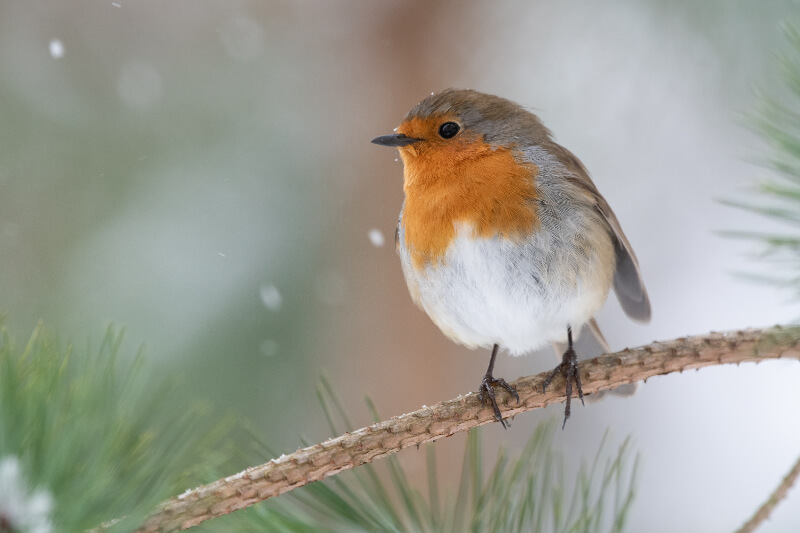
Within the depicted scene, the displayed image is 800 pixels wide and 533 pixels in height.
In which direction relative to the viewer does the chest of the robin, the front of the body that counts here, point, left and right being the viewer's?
facing the viewer and to the left of the viewer

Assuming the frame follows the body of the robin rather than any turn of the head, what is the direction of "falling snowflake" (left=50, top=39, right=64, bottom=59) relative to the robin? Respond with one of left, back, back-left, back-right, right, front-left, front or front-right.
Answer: right
